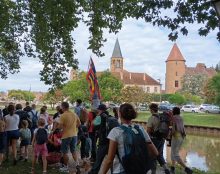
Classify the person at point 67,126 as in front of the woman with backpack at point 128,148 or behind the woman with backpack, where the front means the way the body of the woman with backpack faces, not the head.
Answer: in front

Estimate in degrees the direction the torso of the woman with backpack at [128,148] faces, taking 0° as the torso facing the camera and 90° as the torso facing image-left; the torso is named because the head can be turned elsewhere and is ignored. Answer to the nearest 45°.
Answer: approximately 135°

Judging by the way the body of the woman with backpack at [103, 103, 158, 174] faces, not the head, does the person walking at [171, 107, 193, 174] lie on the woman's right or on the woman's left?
on the woman's right

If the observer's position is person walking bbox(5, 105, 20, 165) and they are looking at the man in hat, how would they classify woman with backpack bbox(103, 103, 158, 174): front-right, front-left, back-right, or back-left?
front-right

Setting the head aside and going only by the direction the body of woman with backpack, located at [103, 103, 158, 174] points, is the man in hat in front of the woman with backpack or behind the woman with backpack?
in front
